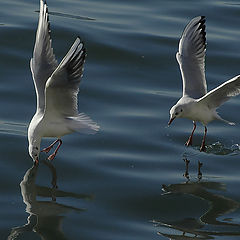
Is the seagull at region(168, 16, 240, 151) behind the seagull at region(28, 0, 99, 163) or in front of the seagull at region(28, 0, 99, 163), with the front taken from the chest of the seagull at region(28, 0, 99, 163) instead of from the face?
behind

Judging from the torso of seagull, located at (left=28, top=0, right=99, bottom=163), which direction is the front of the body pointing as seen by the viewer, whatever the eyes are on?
to the viewer's left
